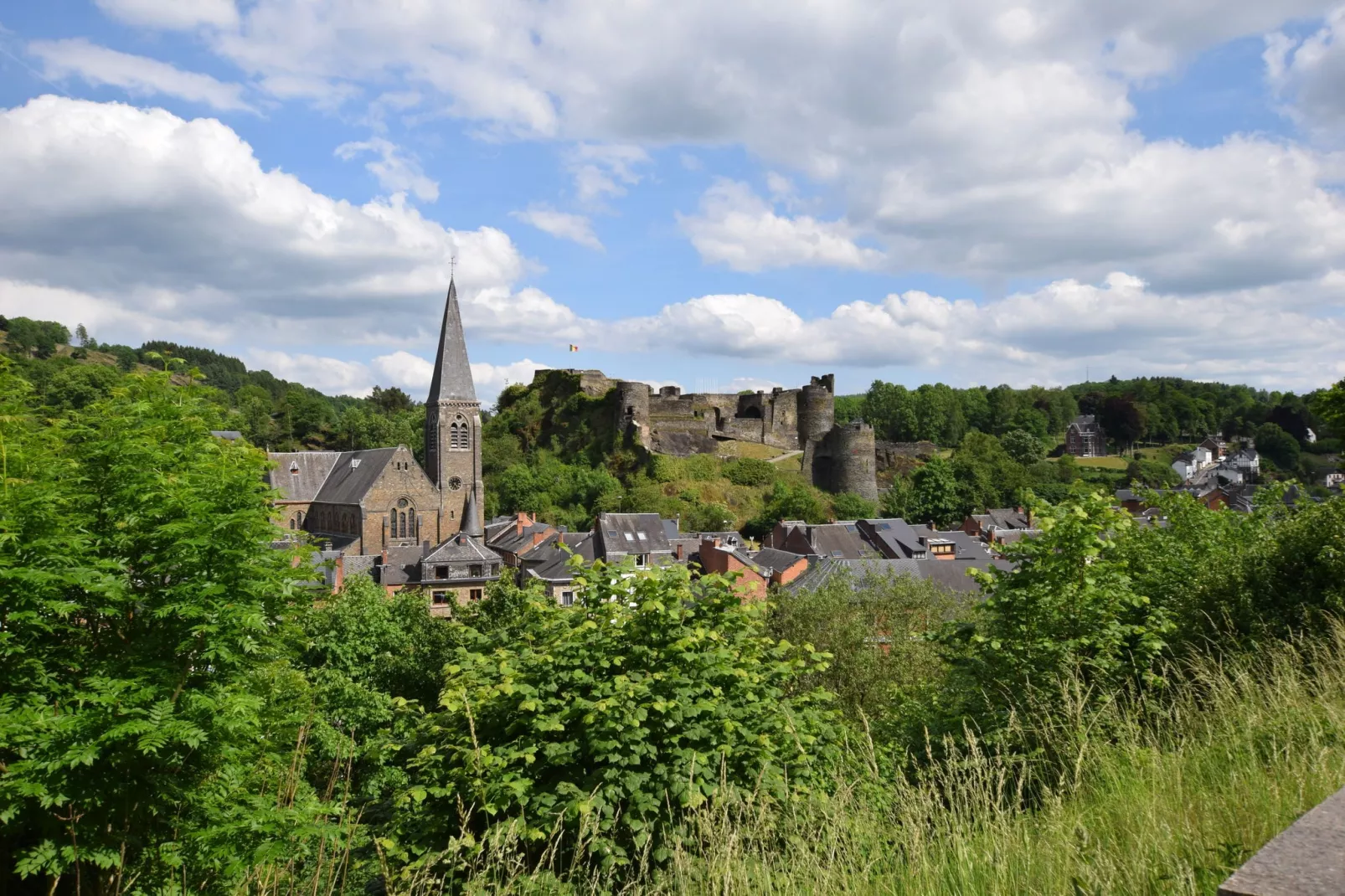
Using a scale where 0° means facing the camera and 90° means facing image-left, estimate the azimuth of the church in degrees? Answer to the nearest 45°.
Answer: approximately 315°

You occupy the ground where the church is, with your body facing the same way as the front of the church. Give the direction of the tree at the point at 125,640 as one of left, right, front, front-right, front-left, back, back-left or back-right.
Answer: front-right

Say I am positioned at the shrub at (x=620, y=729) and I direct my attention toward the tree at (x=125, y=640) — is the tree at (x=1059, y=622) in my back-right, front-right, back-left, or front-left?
back-right

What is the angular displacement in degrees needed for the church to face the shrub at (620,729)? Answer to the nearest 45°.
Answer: approximately 45° to its right
